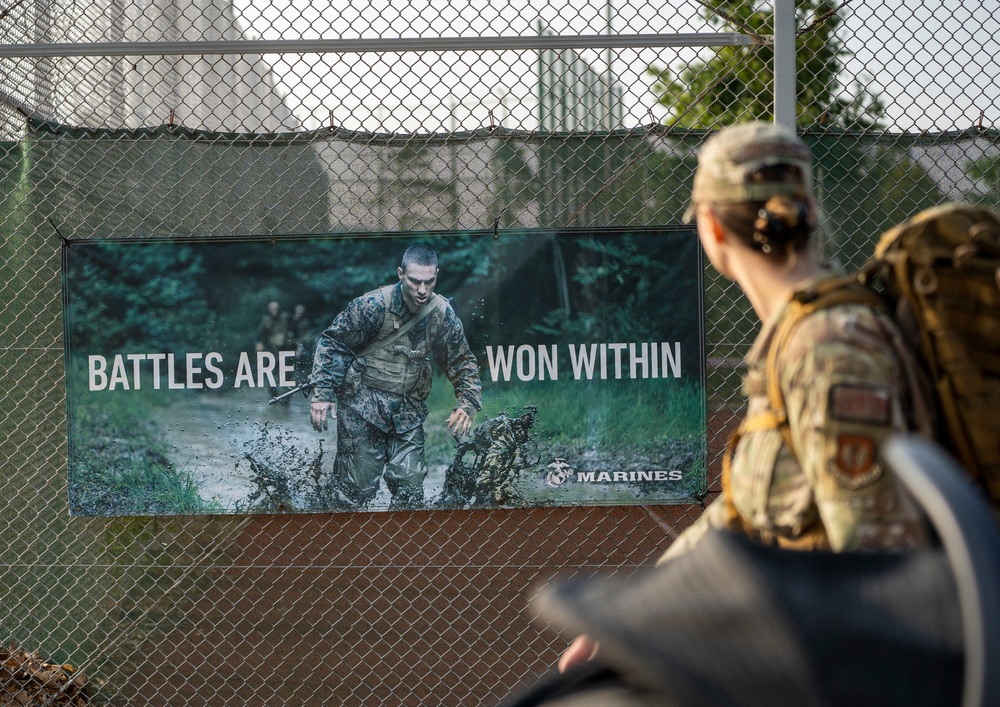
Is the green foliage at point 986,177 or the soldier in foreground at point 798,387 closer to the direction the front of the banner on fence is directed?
the soldier in foreground

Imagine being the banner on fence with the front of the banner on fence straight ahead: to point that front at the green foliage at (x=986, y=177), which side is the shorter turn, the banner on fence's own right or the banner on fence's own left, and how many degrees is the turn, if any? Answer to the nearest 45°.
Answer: approximately 90° to the banner on fence's own left

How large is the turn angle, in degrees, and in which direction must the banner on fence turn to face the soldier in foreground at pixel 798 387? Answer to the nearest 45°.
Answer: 0° — it already faces them

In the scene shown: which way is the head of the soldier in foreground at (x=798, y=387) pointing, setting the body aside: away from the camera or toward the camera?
away from the camera

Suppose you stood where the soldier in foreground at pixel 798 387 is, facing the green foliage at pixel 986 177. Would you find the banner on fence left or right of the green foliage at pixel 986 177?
left

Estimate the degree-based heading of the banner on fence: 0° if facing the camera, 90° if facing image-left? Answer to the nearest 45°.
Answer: approximately 0°
